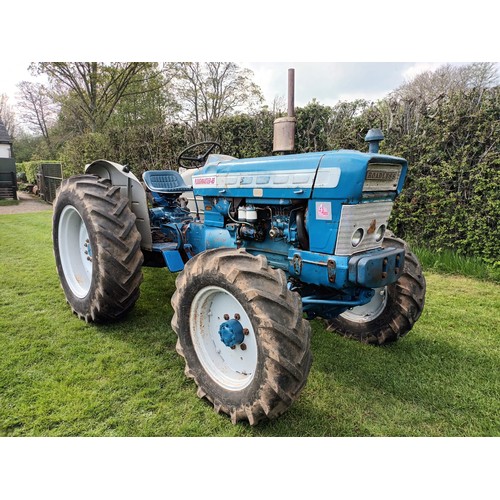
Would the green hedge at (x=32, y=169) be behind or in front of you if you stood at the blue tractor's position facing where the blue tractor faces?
behind

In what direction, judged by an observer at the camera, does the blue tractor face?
facing the viewer and to the right of the viewer

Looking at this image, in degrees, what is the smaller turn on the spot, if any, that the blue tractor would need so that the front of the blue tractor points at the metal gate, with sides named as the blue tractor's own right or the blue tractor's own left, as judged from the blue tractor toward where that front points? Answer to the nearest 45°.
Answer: approximately 180°

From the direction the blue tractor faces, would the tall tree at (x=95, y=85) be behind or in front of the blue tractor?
behind

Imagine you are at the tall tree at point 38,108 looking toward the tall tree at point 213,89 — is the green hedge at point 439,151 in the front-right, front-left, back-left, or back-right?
front-right

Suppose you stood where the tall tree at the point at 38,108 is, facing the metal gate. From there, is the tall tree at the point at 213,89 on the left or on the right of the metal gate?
left

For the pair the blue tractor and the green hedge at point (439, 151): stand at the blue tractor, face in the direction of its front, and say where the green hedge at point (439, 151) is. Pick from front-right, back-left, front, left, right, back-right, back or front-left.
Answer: left

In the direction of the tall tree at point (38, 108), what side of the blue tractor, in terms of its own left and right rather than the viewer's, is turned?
back
